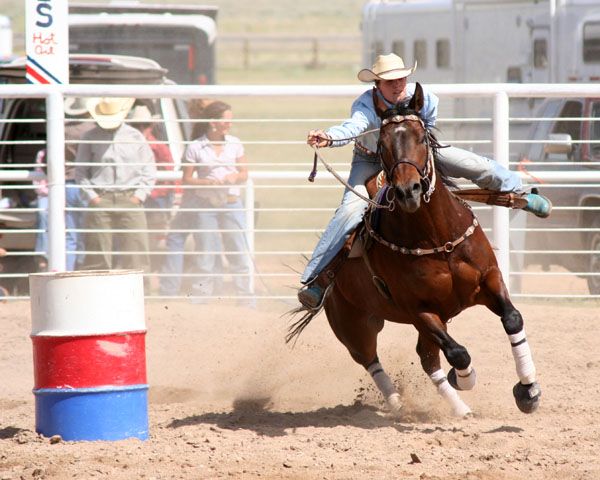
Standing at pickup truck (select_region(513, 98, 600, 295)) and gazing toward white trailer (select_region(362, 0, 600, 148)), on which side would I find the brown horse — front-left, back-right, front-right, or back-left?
back-left

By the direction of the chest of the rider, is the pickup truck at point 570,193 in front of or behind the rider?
behind

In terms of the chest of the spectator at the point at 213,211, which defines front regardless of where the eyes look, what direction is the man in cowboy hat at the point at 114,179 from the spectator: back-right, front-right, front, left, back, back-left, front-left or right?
right

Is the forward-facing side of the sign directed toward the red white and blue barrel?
yes

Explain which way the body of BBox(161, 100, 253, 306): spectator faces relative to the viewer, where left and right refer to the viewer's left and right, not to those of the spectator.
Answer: facing the viewer

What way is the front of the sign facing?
toward the camera

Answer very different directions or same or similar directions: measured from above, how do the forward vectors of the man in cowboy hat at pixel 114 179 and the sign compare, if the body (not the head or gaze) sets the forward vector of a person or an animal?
same or similar directions

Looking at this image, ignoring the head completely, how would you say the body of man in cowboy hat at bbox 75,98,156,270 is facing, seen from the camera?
toward the camera

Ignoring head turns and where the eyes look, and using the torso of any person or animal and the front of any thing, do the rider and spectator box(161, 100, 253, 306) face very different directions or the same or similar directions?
same or similar directions

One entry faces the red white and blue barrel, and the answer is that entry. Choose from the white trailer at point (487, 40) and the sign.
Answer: the sign

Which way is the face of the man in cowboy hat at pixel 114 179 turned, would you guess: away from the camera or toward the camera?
toward the camera

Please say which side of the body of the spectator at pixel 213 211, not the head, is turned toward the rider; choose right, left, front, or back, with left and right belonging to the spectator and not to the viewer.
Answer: front

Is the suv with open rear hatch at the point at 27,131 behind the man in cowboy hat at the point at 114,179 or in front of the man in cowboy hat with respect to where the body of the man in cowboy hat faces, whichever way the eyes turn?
behind

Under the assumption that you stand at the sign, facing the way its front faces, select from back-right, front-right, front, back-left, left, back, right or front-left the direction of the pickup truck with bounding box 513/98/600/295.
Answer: left
